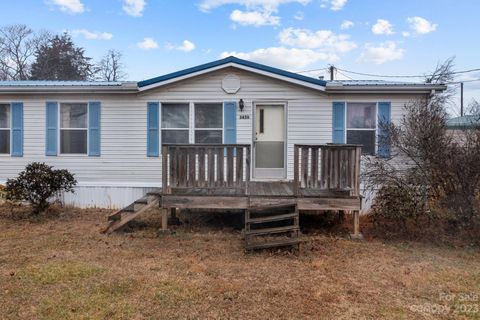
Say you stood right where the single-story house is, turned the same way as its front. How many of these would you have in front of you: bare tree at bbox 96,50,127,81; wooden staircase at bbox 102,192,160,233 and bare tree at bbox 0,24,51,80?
1

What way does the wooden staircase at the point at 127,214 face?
to the viewer's left

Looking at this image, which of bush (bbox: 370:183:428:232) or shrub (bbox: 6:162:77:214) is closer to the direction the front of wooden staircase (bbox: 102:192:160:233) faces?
the shrub

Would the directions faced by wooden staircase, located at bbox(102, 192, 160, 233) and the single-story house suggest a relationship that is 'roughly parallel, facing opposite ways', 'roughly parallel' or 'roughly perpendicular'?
roughly perpendicular

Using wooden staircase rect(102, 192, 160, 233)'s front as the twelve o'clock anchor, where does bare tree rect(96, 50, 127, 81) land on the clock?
The bare tree is roughly at 3 o'clock from the wooden staircase.

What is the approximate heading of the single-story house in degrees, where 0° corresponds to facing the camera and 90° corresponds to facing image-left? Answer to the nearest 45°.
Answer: approximately 0°

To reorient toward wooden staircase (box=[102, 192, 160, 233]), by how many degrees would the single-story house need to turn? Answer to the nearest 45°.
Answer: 0° — it already faces it

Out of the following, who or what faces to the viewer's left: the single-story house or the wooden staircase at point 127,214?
the wooden staircase

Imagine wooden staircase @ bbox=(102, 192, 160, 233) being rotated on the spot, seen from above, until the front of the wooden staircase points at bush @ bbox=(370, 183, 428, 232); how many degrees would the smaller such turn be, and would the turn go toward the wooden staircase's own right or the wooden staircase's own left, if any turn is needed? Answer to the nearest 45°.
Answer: approximately 180°

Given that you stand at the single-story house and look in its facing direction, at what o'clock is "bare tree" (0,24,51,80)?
The bare tree is roughly at 5 o'clock from the single-story house.

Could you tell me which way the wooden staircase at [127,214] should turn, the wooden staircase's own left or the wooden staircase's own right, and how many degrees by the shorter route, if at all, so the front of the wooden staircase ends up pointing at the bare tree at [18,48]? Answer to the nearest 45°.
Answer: approximately 90° to the wooden staircase's own right

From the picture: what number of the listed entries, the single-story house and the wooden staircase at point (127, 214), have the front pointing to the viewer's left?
1
